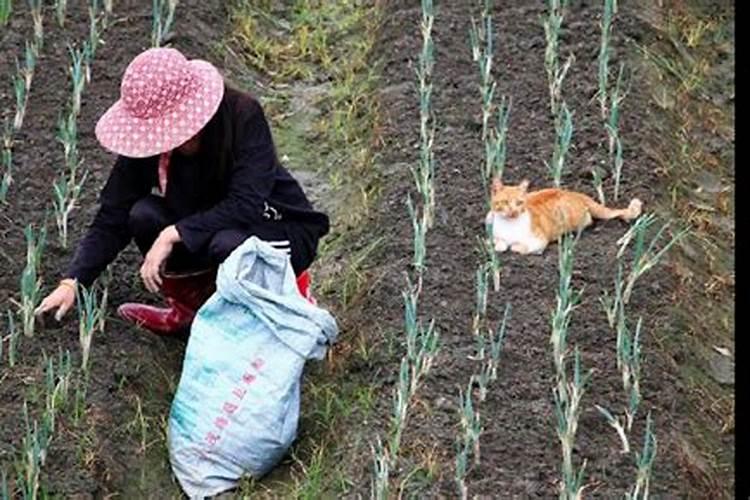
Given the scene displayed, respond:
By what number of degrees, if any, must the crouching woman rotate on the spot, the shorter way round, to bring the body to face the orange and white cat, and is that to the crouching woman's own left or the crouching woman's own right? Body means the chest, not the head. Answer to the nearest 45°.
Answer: approximately 135° to the crouching woman's own left

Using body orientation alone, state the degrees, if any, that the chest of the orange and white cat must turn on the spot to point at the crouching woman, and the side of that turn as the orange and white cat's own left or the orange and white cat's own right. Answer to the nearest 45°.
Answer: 0° — it already faces them

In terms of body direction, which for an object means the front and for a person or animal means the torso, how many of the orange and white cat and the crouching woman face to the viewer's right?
0

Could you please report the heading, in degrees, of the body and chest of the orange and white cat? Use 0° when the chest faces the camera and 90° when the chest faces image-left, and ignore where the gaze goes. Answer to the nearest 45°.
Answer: approximately 45°

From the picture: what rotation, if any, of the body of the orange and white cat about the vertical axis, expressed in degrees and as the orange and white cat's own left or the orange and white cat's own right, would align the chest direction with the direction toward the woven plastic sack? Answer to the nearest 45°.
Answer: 0° — it already faces it

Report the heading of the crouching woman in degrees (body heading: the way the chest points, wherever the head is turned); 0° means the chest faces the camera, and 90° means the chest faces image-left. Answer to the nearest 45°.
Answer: approximately 45°
